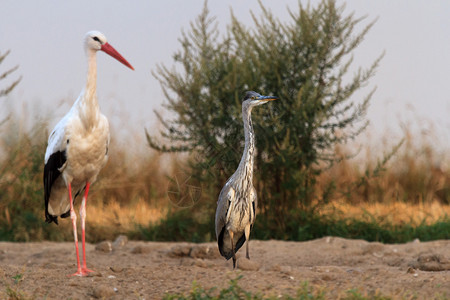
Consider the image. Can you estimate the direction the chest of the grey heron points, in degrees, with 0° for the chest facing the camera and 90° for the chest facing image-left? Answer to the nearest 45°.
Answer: approximately 315°

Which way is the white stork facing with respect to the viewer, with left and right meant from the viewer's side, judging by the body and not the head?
facing the viewer and to the right of the viewer

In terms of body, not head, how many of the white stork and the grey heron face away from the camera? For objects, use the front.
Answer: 0

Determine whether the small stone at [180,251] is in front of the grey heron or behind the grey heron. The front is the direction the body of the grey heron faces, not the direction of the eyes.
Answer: behind
